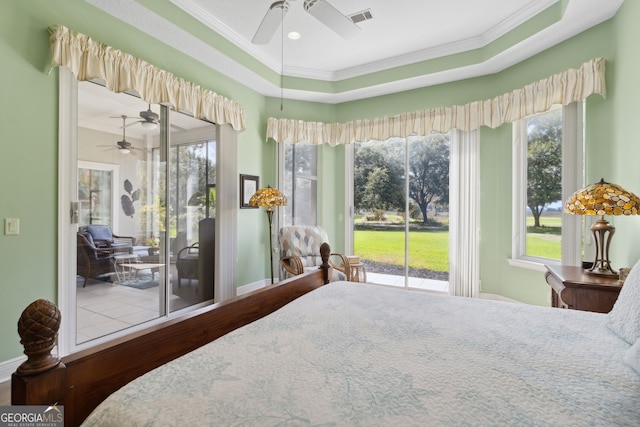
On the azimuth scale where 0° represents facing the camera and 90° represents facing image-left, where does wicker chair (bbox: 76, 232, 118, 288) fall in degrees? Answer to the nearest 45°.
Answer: approximately 225°

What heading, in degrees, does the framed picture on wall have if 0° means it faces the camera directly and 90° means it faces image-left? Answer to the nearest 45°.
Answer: approximately 315°

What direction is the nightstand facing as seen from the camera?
to the viewer's left
